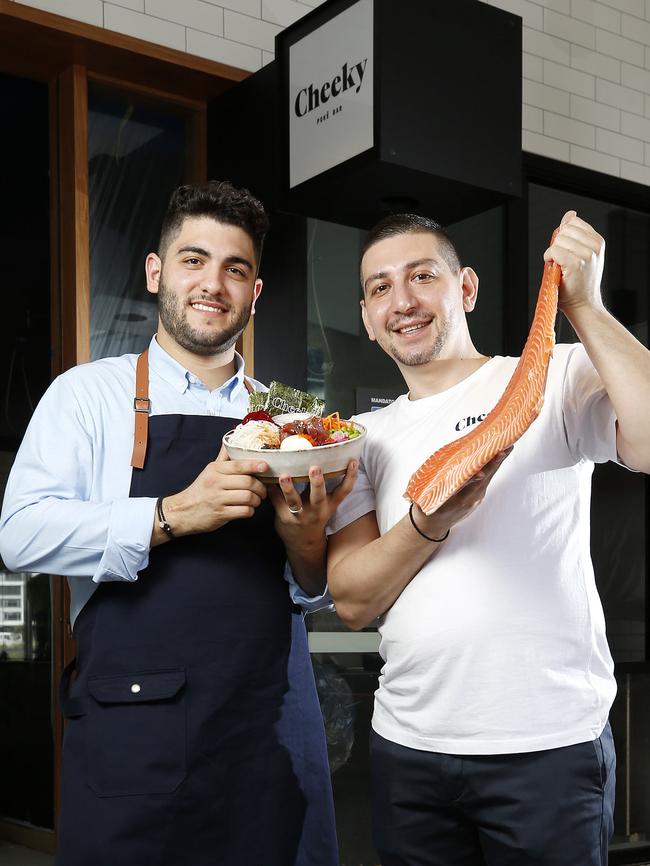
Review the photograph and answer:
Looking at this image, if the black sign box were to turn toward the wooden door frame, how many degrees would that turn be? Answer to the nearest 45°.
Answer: approximately 45° to its right

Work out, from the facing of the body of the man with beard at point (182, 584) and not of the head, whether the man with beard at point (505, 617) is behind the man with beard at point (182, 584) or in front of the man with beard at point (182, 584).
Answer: in front

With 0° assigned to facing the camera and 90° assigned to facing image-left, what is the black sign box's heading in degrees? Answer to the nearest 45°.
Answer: approximately 45°

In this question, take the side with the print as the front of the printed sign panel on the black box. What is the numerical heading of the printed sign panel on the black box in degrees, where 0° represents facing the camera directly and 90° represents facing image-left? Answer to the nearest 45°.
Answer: approximately 45°
